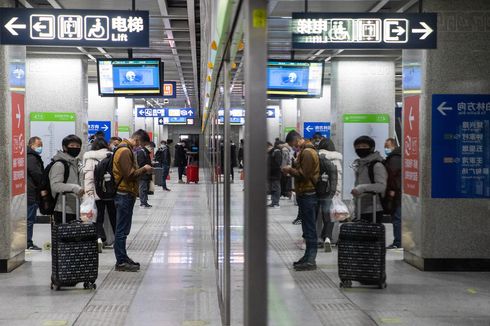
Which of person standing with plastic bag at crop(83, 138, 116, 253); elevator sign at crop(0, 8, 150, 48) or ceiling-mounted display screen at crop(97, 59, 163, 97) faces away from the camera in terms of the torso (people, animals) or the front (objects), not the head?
the person standing with plastic bag

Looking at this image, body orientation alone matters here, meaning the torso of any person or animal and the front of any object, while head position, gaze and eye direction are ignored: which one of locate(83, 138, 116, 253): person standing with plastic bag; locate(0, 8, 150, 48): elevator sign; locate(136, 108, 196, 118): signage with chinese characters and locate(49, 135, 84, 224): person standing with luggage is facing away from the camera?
locate(83, 138, 116, 253): person standing with plastic bag

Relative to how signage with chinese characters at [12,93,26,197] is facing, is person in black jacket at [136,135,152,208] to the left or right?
on its left

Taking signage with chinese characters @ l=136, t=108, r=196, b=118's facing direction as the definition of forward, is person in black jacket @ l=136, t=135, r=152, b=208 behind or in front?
in front

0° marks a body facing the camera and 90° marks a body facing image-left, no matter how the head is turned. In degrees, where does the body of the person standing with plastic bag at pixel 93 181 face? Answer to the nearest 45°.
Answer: approximately 180°

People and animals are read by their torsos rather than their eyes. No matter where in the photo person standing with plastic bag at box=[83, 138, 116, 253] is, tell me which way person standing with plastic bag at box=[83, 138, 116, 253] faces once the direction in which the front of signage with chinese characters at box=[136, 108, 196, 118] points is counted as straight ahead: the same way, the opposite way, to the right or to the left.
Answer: the opposite way

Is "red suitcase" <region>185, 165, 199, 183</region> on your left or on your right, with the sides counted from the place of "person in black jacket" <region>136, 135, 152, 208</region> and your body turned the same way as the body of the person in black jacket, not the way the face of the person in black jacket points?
on your left

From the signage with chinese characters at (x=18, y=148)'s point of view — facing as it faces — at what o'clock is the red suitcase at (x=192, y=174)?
The red suitcase is roughly at 8 o'clock from the signage with chinese characters.

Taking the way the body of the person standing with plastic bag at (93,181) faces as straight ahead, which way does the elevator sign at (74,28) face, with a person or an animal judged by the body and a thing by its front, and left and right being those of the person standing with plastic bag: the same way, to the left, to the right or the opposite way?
the opposite way

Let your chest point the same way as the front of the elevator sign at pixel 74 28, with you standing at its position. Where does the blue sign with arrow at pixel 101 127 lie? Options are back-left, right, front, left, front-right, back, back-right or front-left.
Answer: back

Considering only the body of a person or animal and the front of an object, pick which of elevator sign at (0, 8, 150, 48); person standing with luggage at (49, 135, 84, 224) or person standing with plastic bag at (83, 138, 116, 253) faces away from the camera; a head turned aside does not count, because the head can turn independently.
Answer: person standing with plastic bag at (83, 138, 116, 253)
